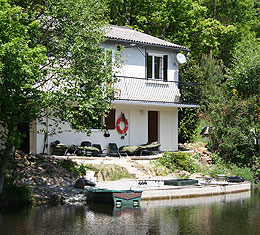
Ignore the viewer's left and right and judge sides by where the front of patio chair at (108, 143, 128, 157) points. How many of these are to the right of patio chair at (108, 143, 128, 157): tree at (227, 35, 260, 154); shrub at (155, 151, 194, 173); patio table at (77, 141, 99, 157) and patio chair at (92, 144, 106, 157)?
2

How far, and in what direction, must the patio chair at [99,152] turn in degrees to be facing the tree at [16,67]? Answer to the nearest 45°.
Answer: approximately 45° to its right

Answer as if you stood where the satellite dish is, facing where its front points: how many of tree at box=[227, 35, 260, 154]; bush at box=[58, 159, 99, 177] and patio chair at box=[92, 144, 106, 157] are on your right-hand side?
2

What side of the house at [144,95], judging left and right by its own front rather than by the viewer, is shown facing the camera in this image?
front

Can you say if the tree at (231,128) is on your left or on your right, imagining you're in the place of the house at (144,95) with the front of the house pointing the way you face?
on your left

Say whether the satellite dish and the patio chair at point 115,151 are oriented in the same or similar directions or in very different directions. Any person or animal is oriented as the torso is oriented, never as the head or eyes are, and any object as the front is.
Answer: same or similar directions

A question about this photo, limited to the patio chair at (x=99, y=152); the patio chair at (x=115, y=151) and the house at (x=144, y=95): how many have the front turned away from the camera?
0

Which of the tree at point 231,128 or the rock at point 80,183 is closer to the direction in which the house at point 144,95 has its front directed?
the rock

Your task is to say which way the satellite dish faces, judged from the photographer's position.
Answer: facing the viewer and to the right of the viewer

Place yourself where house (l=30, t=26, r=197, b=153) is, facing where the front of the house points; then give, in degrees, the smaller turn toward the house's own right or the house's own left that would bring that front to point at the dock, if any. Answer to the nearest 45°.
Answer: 0° — it already faces it

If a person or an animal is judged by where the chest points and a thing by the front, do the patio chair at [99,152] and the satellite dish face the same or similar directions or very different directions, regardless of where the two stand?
same or similar directions

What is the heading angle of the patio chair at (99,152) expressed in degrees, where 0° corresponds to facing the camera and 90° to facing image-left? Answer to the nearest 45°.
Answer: approximately 315°
